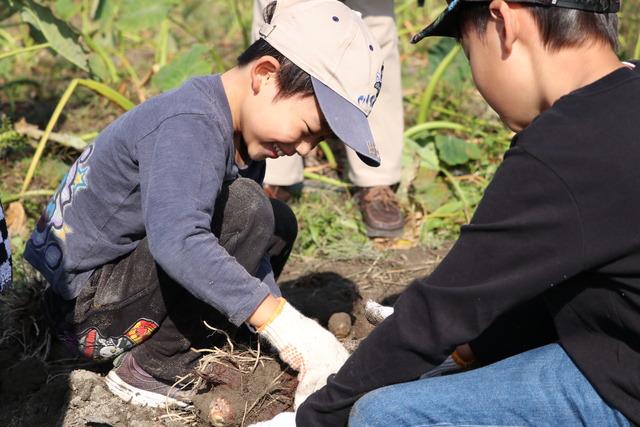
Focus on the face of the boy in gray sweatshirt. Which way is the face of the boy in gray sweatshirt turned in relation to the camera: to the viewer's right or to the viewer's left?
to the viewer's right

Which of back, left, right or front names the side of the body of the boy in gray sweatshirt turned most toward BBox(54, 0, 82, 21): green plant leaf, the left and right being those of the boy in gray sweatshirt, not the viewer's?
left

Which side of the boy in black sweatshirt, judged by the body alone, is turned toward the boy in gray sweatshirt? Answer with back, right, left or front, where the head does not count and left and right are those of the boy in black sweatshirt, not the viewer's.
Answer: front

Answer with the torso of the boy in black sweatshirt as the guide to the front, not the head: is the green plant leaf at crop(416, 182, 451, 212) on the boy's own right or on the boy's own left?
on the boy's own right

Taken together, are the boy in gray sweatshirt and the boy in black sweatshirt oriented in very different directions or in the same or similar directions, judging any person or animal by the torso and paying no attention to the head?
very different directions

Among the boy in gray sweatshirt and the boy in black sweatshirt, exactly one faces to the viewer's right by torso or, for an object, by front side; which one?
the boy in gray sweatshirt

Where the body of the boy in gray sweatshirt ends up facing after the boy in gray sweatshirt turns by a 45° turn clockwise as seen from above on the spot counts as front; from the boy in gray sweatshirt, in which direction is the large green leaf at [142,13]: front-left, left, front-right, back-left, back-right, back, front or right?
back-left

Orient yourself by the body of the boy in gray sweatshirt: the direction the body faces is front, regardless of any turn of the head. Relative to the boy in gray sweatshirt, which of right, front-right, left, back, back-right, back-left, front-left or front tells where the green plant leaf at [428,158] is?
front-left

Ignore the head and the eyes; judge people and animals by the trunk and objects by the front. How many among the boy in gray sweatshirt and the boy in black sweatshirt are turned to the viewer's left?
1

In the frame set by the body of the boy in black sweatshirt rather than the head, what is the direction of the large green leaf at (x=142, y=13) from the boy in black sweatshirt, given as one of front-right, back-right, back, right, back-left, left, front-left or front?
front-right

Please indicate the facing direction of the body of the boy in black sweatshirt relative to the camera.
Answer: to the viewer's left

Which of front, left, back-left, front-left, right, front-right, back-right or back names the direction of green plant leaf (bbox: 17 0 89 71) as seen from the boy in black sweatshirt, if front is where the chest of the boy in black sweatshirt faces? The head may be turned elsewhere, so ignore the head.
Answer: front-right

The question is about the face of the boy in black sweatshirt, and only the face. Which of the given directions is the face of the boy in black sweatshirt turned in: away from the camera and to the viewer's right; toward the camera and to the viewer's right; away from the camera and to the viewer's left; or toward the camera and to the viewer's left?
away from the camera and to the viewer's left

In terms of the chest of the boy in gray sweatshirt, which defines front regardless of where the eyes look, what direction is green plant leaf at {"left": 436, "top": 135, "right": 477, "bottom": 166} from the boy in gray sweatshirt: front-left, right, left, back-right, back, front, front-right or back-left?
front-left

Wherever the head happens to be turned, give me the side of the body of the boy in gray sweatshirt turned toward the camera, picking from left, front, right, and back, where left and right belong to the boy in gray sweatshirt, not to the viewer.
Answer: right

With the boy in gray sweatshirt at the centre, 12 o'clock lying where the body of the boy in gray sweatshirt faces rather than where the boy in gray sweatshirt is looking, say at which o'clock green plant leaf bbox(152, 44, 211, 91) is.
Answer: The green plant leaf is roughly at 9 o'clock from the boy in gray sweatshirt.
